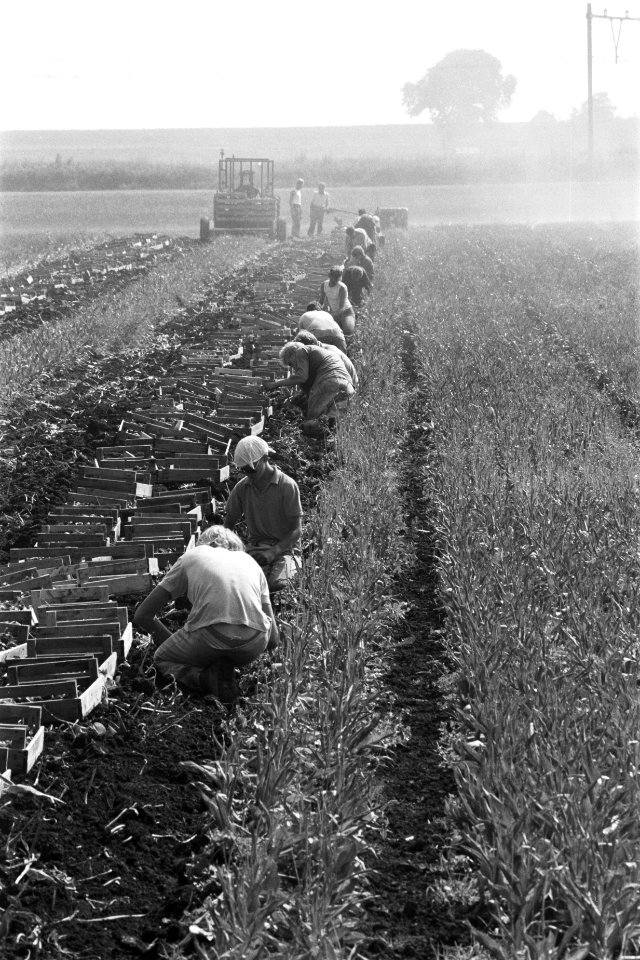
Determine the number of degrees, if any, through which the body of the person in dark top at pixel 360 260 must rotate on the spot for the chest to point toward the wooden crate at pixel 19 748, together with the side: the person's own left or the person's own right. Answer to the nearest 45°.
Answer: approximately 90° to the person's own left

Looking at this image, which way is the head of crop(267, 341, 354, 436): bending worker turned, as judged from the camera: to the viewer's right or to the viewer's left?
to the viewer's left

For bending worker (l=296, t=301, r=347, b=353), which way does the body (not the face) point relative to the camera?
to the viewer's left

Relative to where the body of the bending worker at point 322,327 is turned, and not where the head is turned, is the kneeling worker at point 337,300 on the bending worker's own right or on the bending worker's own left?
on the bending worker's own right

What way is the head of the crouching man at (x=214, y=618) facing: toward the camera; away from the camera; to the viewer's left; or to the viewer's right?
away from the camera

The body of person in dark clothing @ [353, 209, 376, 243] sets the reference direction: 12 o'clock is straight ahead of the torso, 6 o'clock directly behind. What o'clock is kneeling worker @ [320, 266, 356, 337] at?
The kneeling worker is roughly at 6 o'clock from the person in dark clothing.

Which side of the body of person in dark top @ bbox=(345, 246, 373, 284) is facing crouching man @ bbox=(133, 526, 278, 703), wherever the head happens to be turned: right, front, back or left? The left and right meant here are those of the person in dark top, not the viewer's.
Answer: front

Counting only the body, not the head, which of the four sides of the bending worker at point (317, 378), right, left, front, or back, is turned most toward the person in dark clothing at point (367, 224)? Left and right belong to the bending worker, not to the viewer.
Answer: right

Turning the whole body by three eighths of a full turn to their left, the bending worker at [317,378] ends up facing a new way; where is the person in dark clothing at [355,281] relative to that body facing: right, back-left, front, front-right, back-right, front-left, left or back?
back-left

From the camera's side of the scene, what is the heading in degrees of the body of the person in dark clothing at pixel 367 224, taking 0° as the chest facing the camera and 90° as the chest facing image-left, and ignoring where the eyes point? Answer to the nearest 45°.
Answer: approximately 90°

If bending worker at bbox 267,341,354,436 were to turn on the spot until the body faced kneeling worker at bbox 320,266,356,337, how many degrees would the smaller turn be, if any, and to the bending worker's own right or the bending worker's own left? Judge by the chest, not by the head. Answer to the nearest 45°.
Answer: approximately 90° to the bending worker's own right

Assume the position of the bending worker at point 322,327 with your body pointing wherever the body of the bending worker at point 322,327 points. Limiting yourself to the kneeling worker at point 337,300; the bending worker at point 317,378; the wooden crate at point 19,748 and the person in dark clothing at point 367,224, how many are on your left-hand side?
2

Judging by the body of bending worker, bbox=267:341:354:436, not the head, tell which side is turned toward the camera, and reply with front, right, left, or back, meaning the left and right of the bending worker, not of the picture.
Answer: left

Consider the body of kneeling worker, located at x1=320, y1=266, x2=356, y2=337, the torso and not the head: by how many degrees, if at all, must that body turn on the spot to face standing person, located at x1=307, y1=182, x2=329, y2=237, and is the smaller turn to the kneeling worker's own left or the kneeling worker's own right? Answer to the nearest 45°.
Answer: approximately 135° to the kneeling worker's own right
